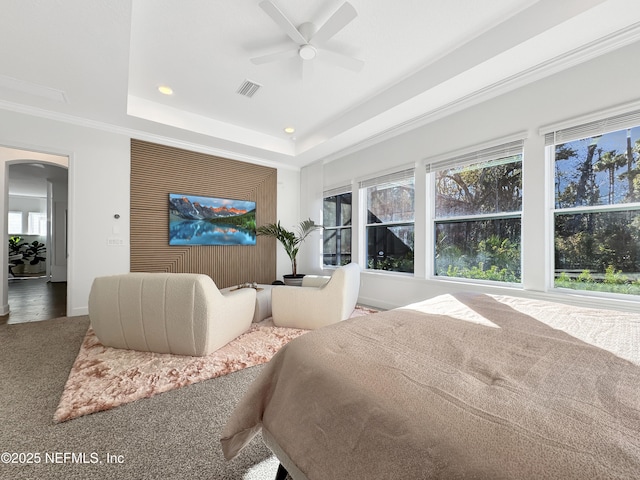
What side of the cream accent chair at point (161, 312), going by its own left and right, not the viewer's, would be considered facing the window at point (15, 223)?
left

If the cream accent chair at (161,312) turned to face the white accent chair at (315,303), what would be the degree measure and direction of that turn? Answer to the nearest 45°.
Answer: approximately 45° to its right

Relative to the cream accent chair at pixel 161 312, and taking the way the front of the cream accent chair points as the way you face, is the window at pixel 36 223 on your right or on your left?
on your left

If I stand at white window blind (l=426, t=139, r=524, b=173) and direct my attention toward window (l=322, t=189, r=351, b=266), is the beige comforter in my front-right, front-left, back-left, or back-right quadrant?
back-left

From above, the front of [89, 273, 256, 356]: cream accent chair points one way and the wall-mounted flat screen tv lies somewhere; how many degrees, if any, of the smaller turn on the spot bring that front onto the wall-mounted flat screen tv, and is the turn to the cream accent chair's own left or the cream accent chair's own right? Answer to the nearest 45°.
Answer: approximately 45° to the cream accent chair's own left

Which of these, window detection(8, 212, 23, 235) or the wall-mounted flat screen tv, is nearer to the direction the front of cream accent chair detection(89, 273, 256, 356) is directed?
the wall-mounted flat screen tv

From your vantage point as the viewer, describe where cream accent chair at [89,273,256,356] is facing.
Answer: facing away from the viewer and to the right of the viewer

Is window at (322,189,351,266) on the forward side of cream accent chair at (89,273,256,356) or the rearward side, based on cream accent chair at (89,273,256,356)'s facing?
on the forward side

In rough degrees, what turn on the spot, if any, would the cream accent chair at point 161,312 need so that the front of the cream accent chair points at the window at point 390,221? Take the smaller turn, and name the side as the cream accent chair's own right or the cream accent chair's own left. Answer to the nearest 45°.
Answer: approximately 45° to the cream accent chair's own right

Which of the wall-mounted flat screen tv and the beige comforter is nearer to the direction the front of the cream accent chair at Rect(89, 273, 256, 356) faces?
the wall-mounted flat screen tv

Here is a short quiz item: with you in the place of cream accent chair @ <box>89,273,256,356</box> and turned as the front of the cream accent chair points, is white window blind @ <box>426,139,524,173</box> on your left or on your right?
on your right

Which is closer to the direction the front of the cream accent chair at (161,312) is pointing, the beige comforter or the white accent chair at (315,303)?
the white accent chair
